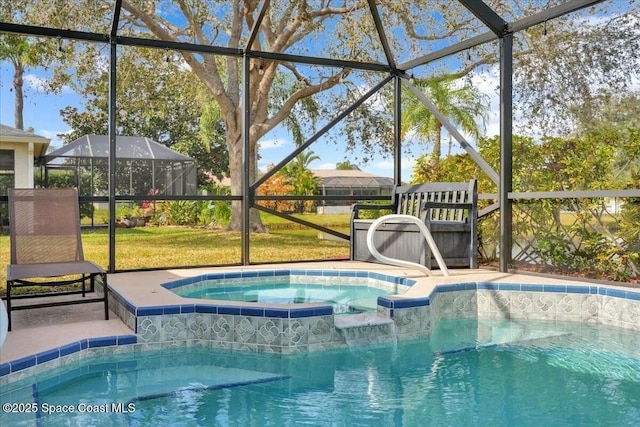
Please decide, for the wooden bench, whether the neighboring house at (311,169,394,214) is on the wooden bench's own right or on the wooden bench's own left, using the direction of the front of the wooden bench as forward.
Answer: on the wooden bench's own right

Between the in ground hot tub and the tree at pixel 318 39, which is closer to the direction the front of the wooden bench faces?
the in ground hot tub

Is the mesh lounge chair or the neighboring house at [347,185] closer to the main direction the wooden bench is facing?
the mesh lounge chair

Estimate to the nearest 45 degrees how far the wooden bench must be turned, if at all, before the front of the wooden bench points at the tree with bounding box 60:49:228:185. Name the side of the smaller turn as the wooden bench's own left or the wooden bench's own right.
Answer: approximately 90° to the wooden bench's own right

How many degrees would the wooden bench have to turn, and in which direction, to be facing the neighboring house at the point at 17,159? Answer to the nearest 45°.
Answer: approximately 45° to its right

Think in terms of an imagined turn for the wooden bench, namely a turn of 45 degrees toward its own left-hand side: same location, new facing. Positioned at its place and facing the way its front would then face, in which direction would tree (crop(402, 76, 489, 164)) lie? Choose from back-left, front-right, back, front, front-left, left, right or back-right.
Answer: back

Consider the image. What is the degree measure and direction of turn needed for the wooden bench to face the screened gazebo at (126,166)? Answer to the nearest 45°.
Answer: approximately 90° to its right

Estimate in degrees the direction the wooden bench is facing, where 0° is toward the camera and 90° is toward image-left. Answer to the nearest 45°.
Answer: approximately 45°
